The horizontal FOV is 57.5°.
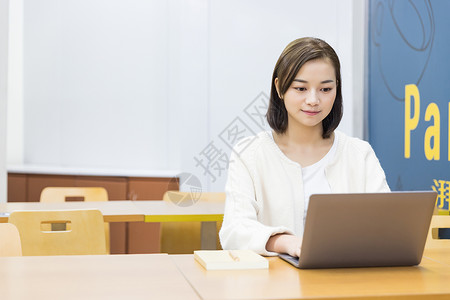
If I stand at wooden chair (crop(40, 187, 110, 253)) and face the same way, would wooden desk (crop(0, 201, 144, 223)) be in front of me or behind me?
in front

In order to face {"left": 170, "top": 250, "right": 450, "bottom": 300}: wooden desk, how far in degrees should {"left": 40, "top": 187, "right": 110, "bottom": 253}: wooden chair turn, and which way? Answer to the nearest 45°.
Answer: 0° — it already faces it

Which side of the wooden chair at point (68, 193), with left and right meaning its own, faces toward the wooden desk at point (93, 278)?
front

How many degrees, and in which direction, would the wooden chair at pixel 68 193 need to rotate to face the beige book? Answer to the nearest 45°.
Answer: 0° — it already faces it

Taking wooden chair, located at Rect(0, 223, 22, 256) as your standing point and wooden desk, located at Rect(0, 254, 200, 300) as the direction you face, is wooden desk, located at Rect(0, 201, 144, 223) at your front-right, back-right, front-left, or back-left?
back-left

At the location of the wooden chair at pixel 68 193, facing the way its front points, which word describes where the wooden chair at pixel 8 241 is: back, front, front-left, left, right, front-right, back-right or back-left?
front

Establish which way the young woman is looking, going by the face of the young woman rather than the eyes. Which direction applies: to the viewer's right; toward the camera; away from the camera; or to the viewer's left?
toward the camera

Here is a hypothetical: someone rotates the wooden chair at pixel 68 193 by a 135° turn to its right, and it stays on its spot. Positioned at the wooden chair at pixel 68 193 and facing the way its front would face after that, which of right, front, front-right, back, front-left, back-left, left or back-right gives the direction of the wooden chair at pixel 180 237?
back

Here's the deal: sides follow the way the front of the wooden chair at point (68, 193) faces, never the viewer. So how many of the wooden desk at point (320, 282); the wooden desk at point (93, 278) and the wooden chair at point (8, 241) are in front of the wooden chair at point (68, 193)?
3
